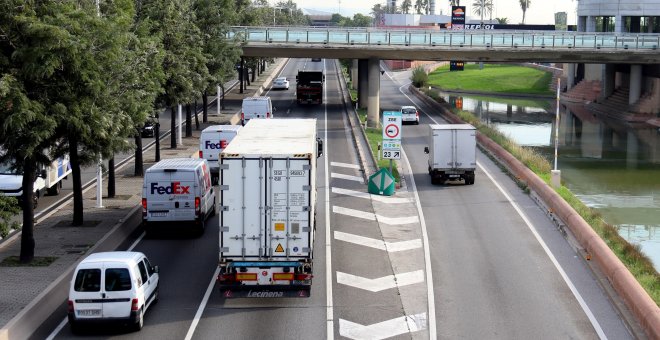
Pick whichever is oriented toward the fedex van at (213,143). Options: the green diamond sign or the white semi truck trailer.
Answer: the white semi truck trailer

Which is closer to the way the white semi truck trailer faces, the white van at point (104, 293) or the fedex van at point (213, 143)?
the fedex van

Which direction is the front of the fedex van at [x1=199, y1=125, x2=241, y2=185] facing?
away from the camera

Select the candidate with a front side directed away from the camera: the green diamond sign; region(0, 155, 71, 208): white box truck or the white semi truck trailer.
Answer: the white semi truck trailer

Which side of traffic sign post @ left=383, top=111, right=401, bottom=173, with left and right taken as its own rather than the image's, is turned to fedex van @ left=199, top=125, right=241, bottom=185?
right

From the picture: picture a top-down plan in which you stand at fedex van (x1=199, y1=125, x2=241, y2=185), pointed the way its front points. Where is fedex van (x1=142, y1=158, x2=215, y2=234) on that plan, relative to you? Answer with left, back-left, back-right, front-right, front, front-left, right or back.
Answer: back

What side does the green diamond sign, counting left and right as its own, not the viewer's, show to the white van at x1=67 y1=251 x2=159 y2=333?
front

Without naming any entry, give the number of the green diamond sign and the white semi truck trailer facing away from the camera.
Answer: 1

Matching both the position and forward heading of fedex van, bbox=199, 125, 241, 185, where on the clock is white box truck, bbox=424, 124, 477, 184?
The white box truck is roughly at 3 o'clock from the fedex van.

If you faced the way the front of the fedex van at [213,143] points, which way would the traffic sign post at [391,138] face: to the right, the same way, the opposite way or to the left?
the opposite way

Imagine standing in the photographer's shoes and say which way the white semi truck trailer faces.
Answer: facing away from the viewer

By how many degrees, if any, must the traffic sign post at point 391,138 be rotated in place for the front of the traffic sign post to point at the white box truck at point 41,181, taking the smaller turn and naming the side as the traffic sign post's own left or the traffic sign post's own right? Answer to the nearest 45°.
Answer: approximately 90° to the traffic sign post's own right

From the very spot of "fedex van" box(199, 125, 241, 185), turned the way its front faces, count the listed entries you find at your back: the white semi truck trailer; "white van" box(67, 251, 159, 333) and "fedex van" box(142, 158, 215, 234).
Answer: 3
